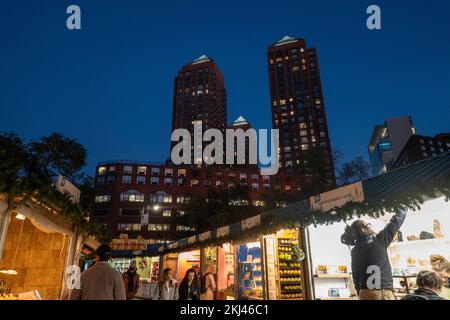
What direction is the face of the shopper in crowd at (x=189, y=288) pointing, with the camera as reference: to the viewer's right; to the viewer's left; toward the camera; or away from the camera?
toward the camera

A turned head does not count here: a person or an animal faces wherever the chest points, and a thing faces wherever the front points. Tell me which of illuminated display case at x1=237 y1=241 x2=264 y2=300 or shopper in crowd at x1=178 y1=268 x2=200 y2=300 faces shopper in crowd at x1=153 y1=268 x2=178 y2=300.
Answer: the illuminated display case

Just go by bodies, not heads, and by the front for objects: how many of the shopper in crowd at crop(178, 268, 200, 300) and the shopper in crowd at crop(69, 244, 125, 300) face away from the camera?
1

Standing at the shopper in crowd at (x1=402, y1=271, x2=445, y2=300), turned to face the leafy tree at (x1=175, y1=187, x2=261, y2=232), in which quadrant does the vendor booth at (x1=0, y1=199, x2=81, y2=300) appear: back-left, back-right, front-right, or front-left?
front-left

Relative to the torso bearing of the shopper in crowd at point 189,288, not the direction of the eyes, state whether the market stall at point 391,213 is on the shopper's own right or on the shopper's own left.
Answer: on the shopper's own left

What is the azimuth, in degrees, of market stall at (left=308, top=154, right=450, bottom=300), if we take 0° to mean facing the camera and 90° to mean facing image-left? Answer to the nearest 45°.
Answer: approximately 45°

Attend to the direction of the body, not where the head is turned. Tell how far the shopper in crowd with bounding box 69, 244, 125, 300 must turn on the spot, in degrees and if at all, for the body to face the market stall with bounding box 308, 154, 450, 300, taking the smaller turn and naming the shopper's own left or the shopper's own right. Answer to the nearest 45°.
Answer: approximately 90° to the shopper's own right

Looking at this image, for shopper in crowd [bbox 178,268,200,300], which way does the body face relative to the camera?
toward the camera

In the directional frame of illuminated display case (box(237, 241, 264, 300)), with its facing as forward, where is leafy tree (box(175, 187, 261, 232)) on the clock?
The leafy tree is roughly at 4 o'clock from the illuminated display case.

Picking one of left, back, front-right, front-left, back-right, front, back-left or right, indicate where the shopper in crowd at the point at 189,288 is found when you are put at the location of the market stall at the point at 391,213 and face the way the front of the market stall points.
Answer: front-right

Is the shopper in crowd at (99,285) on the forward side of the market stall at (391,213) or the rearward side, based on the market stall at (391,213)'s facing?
on the forward side

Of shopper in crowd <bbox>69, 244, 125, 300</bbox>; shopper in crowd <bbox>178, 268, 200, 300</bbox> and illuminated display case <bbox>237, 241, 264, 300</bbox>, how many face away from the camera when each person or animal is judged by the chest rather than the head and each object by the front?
1

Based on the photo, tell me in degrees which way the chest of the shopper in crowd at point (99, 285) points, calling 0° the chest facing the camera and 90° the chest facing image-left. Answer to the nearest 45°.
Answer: approximately 180°

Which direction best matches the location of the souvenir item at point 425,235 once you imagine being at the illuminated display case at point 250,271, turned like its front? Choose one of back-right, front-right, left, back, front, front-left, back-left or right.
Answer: left
